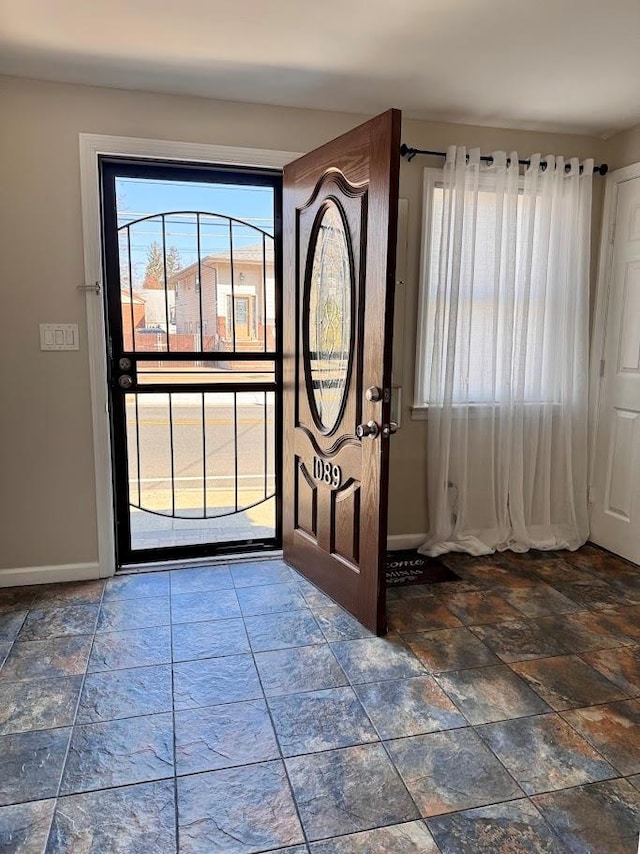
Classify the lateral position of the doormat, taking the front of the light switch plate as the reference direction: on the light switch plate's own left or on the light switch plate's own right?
on the light switch plate's own left

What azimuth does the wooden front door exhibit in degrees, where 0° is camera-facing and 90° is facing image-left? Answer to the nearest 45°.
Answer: approximately 45°

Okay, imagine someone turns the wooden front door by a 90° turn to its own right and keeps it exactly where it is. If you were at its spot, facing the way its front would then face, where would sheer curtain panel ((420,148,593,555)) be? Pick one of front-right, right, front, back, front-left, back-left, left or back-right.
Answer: right

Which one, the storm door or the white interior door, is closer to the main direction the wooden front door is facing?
the storm door

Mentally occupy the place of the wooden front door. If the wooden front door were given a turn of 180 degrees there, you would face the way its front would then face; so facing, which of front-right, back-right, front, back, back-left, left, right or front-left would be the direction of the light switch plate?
back-left

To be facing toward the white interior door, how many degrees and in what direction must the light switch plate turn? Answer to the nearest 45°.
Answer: approximately 90° to its left

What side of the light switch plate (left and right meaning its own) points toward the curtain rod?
left

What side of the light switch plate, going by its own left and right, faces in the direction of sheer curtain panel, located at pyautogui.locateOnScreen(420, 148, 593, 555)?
left

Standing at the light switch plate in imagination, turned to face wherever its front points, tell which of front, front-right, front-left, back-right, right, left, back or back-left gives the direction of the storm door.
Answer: left
